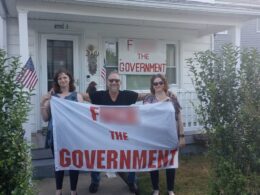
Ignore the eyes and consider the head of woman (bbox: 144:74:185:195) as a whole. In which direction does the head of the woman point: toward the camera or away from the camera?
toward the camera

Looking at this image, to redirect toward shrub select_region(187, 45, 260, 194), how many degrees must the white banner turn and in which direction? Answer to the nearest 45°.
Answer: approximately 45° to its left

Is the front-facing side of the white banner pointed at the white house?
no

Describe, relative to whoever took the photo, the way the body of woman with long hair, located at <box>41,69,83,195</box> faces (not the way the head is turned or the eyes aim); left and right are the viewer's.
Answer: facing the viewer

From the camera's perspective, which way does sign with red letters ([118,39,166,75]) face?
toward the camera

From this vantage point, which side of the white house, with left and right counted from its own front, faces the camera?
front

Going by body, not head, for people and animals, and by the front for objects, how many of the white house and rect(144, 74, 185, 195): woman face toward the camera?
2

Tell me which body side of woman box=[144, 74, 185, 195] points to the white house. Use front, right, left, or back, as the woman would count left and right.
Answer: back

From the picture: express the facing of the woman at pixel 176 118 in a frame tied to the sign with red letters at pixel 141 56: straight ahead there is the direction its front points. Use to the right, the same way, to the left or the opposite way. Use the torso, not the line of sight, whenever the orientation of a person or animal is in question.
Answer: the same way

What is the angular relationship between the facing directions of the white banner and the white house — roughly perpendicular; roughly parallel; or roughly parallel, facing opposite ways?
roughly parallel

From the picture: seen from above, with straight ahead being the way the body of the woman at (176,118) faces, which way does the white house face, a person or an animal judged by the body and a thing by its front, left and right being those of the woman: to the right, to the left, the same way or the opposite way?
the same way

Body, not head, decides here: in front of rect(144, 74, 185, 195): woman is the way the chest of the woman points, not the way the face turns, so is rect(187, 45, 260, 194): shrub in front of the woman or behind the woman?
in front

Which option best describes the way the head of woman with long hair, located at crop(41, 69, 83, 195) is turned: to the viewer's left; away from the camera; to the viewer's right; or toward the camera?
toward the camera

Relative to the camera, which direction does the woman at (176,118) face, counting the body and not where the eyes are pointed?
toward the camera

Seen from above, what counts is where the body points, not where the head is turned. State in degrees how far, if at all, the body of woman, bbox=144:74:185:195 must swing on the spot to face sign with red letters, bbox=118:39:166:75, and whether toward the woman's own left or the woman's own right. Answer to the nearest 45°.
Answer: approximately 180°

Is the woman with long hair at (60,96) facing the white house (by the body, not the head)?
no
